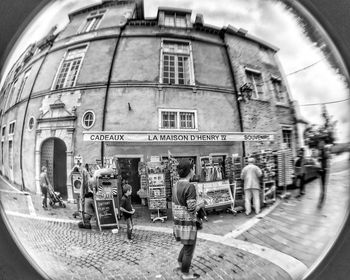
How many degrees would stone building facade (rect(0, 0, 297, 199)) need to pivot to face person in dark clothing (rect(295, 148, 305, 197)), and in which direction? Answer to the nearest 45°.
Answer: approximately 90° to its left

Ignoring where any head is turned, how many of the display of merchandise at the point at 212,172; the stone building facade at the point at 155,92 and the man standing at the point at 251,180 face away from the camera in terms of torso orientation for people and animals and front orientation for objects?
1

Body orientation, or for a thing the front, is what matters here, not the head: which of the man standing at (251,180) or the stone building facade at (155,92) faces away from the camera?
the man standing

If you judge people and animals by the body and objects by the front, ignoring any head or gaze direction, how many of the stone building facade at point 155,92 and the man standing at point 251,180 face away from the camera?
1

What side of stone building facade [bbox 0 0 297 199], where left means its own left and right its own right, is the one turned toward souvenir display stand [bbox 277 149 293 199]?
left

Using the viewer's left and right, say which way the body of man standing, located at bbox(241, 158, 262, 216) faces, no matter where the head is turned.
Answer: facing away from the viewer

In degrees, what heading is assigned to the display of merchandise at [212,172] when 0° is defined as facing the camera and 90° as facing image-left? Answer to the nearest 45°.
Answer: approximately 0°

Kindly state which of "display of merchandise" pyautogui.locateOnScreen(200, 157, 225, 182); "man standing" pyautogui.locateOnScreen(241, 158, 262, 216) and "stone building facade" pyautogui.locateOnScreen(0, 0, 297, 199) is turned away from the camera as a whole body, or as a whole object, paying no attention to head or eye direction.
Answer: the man standing

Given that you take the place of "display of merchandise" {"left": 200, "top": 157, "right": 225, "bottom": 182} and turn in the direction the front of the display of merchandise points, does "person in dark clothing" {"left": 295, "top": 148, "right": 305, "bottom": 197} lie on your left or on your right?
on your left

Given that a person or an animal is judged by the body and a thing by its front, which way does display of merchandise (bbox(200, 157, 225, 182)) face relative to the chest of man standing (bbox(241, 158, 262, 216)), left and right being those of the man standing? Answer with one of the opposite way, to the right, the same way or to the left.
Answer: the opposite way

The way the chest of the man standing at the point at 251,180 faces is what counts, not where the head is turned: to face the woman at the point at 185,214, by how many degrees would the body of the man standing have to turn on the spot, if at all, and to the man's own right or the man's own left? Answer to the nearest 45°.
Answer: approximately 90° to the man's own left
